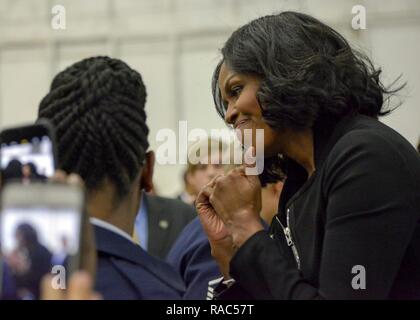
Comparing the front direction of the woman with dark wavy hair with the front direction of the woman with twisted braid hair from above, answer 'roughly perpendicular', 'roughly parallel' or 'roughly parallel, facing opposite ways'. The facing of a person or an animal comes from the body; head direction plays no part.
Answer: roughly perpendicular

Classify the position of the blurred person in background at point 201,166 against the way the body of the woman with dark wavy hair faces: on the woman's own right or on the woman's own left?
on the woman's own right

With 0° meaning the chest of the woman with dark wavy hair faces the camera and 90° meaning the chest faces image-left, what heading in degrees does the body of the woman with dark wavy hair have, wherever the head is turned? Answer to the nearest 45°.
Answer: approximately 90°

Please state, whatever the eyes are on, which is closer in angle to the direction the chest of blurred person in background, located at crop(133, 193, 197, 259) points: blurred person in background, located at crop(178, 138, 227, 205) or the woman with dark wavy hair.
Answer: the woman with dark wavy hair

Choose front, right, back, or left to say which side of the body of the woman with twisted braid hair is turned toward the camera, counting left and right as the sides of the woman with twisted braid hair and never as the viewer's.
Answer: back

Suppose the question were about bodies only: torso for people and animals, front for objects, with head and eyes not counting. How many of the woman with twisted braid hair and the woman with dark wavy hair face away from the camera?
1

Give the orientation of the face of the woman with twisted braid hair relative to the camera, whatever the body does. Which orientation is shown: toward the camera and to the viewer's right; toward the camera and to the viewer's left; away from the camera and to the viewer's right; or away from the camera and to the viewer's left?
away from the camera and to the viewer's right

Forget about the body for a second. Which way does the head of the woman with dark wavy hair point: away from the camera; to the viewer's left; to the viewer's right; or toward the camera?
to the viewer's left
